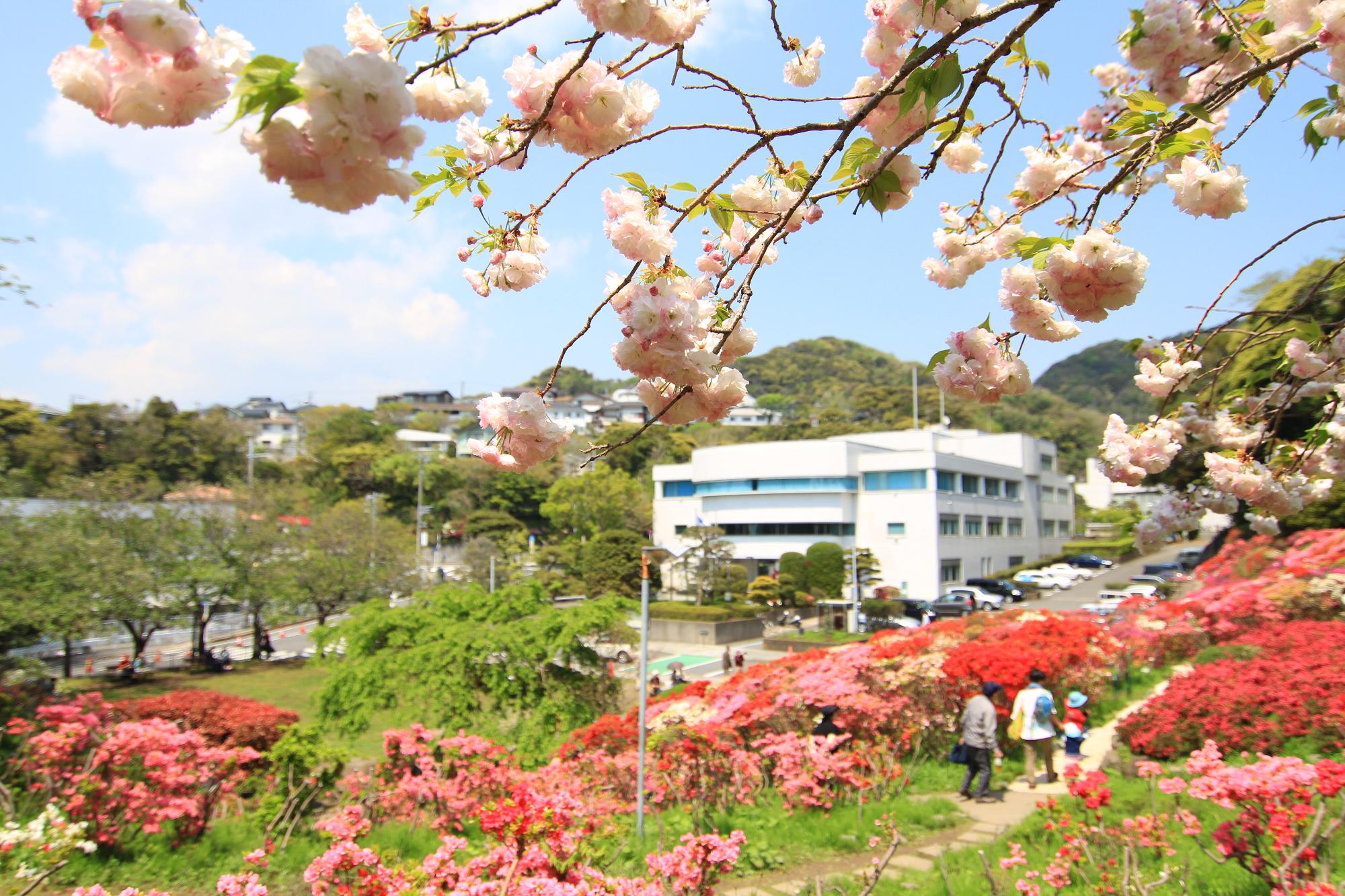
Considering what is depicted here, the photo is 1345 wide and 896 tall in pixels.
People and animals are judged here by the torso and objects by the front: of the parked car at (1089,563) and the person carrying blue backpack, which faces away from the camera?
the person carrying blue backpack

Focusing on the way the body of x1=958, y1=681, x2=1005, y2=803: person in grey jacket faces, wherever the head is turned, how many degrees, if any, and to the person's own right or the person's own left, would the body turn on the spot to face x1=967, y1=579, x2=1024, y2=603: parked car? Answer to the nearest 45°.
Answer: approximately 45° to the person's own left

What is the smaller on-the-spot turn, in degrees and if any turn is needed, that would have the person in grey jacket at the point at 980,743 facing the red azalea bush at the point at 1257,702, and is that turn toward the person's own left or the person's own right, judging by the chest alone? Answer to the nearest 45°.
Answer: approximately 45° to the person's own right

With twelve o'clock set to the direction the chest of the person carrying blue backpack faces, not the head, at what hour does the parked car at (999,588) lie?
The parked car is roughly at 12 o'clock from the person carrying blue backpack.

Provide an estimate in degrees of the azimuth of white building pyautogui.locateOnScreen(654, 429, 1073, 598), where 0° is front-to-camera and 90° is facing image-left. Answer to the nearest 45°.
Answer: approximately 45°

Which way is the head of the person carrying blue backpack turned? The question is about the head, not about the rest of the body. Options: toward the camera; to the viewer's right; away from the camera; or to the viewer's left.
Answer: away from the camera

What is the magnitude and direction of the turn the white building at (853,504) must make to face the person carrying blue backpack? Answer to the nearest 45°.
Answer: approximately 45° to its left
